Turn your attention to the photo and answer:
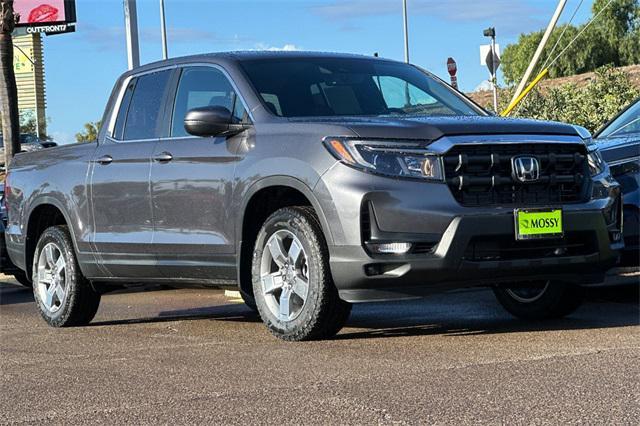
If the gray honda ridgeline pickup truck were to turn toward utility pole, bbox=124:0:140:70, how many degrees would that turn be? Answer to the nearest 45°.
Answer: approximately 135° to its left

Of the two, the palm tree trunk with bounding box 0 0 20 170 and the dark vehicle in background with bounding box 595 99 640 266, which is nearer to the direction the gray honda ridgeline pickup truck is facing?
the dark vehicle in background

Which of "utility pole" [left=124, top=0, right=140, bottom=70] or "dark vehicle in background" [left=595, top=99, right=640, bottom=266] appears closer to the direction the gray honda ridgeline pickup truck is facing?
the dark vehicle in background

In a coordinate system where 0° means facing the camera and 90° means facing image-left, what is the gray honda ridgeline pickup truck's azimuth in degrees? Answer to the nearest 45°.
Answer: approximately 315°

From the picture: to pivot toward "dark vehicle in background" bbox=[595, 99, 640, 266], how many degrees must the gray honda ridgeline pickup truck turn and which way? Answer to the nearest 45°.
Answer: approximately 90° to its left

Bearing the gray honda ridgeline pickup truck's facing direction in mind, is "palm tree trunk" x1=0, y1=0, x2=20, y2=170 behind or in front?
behind
